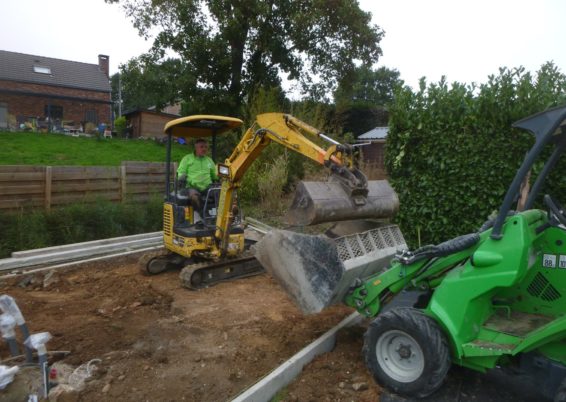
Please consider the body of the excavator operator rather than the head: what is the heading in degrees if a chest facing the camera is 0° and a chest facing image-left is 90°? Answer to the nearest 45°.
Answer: approximately 315°

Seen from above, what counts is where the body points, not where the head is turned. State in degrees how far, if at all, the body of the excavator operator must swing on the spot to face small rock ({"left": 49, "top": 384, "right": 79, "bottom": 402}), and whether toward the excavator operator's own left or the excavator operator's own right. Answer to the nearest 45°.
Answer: approximately 45° to the excavator operator's own right

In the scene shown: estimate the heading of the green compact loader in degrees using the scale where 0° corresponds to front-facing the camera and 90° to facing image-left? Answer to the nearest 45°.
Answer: approximately 135°

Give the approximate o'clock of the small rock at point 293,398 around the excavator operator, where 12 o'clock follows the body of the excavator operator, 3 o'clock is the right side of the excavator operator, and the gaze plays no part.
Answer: The small rock is roughly at 1 o'clock from the excavator operator.

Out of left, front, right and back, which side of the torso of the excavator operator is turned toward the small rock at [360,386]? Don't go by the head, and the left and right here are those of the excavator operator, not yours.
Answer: front

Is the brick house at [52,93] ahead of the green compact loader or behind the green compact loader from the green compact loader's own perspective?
ahead

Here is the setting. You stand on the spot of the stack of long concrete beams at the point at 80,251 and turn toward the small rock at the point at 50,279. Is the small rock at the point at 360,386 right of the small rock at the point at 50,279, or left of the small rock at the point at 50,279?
left

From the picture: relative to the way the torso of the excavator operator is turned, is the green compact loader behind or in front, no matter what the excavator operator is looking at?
in front
